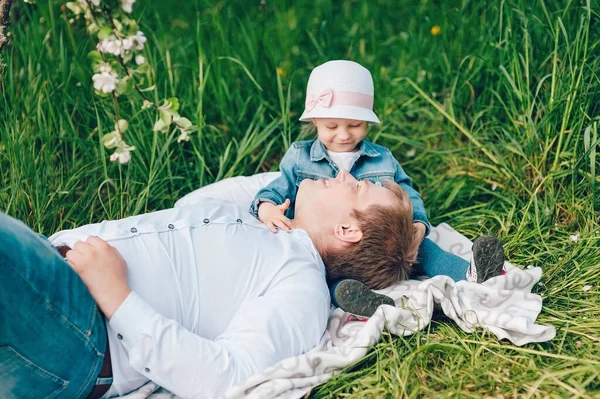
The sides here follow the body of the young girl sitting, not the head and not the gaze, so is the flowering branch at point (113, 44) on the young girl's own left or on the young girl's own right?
on the young girl's own right

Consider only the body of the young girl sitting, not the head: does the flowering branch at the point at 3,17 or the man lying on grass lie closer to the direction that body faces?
the man lying on grass

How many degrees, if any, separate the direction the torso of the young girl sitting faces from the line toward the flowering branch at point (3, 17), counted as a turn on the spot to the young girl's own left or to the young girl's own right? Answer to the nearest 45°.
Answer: approximately 90° to the young girl's own right

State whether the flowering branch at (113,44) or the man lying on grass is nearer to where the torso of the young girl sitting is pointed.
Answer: the man lying on grass

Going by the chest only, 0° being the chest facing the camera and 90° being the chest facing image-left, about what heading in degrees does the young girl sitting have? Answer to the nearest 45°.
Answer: approximately 0°
